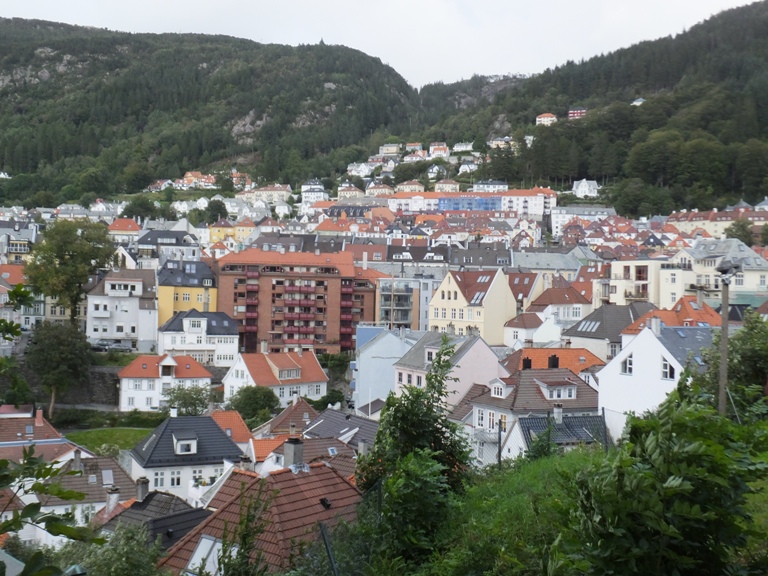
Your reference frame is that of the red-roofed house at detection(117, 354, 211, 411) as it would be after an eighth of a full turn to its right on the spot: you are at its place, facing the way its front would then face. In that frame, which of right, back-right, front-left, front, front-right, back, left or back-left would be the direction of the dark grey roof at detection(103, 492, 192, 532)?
front-left

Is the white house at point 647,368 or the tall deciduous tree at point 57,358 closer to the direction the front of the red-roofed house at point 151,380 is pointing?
the white house

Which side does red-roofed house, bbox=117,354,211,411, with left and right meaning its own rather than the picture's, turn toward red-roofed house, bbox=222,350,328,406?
left

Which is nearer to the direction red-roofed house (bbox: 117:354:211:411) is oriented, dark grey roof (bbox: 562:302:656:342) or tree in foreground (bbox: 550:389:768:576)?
the tree in foreground

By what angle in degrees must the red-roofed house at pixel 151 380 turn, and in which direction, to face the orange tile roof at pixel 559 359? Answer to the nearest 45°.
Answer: approximately 45° to its left

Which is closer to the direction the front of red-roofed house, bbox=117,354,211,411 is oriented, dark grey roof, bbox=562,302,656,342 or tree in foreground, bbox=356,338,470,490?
the tree in foreground

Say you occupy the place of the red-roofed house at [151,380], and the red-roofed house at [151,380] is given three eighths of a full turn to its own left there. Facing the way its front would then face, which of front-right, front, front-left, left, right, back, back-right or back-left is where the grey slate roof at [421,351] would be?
right

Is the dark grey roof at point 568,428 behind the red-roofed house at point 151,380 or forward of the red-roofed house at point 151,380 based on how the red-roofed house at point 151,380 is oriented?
forward

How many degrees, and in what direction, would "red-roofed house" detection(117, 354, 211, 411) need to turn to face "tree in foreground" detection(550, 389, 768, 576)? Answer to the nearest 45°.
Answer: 0° — it already faces it

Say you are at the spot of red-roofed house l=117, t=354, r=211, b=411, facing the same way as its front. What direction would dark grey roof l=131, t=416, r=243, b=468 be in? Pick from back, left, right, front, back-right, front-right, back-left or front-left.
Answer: front

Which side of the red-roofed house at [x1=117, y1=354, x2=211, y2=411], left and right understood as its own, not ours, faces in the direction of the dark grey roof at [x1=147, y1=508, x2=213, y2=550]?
front

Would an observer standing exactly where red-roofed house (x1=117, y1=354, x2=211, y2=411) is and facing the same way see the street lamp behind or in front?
in front

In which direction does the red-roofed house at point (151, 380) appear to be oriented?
toward the camera
